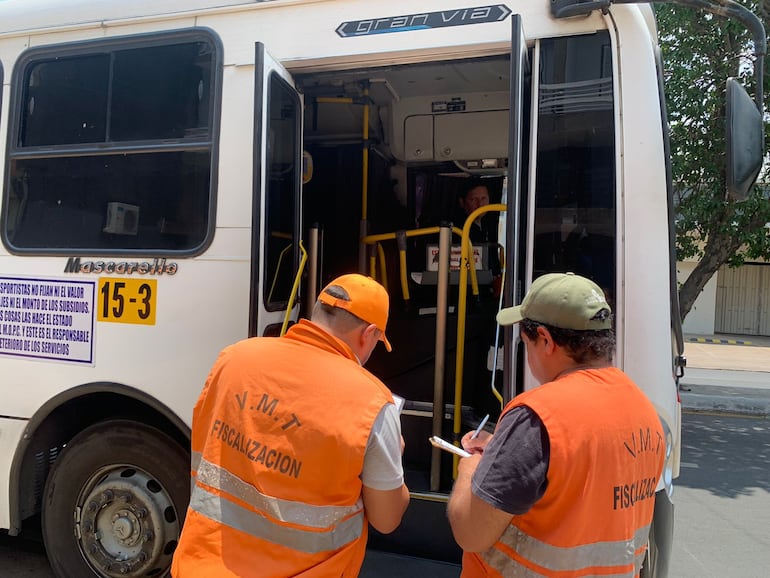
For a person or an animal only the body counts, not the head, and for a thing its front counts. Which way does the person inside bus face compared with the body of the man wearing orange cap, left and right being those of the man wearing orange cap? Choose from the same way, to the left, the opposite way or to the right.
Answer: to the right

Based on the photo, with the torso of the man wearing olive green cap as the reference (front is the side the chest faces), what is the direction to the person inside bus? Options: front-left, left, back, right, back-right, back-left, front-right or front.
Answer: front-right

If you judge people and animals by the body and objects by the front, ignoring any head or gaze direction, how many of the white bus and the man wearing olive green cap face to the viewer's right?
1

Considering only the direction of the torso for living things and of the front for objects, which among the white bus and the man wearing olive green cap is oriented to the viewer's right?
the white bus

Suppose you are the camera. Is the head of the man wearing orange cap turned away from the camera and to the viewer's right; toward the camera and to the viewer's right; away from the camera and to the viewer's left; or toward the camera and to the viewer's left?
away from the camera and to the viewer's right

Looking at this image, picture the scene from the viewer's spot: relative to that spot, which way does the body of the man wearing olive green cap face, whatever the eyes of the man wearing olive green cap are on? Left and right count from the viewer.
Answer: facing away from the viewer and to the left of the viewer

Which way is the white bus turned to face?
to the viewer's right

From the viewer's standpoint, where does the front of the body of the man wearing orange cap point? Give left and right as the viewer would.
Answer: facing away from the viewer and to the right of the viewer

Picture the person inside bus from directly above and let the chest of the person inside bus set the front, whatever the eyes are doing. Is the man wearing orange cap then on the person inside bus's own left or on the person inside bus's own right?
on the person inside bus's own right
